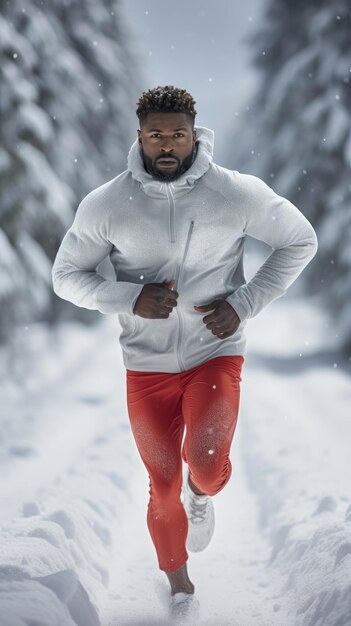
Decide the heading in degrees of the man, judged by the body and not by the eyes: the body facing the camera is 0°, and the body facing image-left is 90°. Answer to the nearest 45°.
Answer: approximately 0°

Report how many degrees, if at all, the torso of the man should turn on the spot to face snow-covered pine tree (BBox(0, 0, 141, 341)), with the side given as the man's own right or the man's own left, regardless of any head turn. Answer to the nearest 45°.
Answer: approximately 180°

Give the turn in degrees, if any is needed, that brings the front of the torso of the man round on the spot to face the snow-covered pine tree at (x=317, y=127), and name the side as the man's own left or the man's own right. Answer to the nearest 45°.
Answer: approximately 180°
